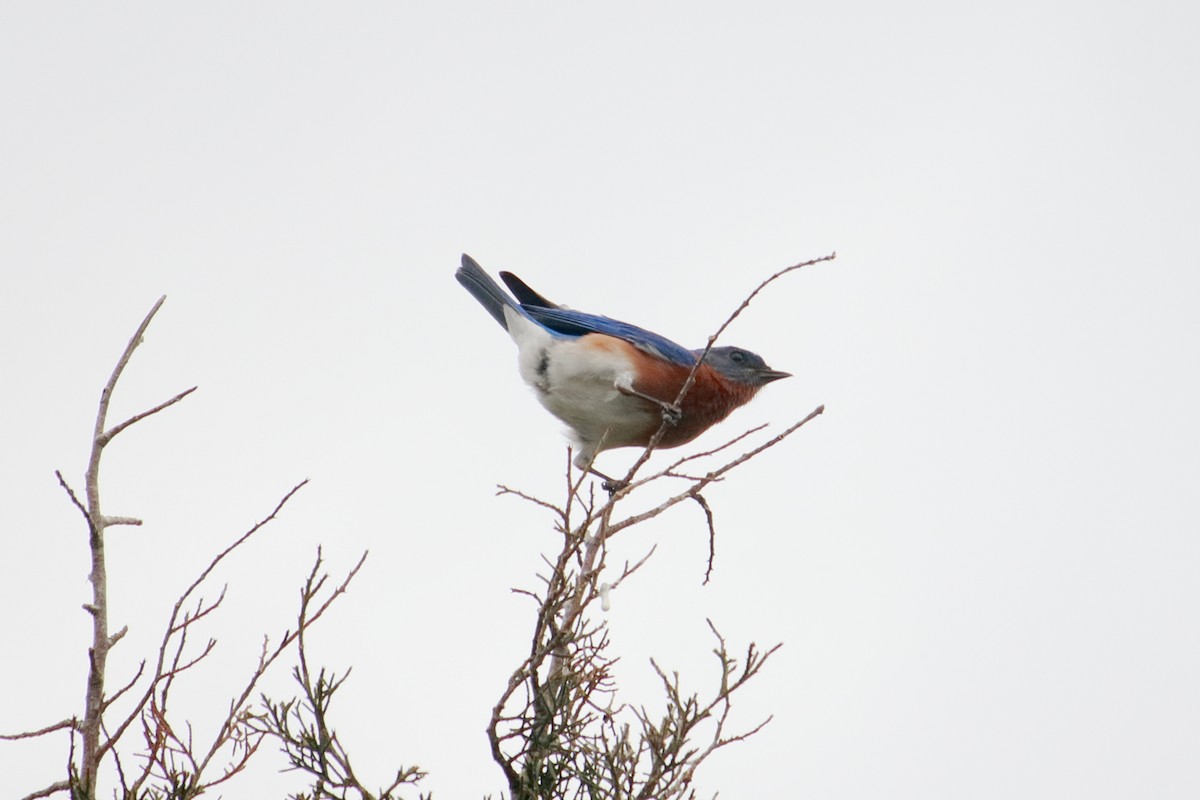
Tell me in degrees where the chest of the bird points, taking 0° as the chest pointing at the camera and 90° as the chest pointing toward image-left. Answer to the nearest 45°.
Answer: approximately 270°
